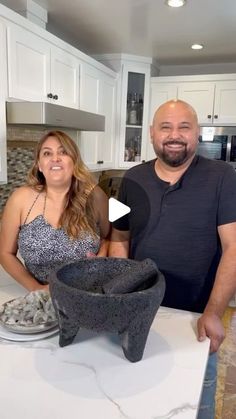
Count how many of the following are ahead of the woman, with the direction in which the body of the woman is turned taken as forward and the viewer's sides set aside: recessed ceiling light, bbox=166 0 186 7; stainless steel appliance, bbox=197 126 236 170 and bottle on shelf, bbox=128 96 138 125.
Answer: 0

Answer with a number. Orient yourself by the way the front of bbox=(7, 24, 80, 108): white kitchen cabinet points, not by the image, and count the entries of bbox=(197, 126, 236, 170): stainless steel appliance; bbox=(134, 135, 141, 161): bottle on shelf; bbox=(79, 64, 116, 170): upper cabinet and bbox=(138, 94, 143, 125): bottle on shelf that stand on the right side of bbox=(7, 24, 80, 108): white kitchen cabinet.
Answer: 0

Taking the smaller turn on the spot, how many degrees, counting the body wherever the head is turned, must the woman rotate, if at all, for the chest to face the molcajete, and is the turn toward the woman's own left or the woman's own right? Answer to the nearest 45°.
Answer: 0° — they already face it

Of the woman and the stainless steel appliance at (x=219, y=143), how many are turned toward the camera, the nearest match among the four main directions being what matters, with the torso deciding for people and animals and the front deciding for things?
2

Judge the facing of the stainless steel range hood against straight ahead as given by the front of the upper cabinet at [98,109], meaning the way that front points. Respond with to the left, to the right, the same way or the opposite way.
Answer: the same way

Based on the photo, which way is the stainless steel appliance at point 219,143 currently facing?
toward the camera

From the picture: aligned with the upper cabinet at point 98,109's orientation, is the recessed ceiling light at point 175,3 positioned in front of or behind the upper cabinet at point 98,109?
in front

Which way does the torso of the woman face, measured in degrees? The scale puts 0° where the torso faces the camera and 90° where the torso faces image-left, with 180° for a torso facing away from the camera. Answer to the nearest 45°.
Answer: approximately 0°

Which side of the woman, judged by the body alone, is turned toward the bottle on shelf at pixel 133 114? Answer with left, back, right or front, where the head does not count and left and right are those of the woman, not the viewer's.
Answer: back

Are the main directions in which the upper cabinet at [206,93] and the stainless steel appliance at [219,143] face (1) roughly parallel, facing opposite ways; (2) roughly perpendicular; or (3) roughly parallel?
roughly parallel

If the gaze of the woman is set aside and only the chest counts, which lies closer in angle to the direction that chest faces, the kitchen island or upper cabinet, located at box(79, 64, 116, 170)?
the kitchen island

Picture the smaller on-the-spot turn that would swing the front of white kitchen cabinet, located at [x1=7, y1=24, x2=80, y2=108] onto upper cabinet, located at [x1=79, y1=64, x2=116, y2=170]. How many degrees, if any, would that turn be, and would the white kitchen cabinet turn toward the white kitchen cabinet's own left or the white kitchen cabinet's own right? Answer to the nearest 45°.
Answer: approximately 90° to the white kitchen cabinet's own left

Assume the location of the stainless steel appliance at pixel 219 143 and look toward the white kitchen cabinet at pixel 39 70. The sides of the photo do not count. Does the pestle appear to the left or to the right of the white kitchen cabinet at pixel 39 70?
left

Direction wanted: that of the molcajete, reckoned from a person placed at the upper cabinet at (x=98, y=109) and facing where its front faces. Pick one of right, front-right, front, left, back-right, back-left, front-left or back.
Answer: front-right

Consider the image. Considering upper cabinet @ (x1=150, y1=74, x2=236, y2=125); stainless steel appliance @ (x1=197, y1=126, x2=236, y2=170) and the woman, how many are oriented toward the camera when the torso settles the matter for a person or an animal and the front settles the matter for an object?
3

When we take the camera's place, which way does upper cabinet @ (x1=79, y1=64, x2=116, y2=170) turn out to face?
facing the viewer and to the right of the viewer

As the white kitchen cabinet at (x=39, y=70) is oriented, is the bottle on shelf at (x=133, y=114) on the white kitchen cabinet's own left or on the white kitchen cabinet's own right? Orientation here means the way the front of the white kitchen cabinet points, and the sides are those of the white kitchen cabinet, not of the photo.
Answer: on the white kitchen cabinet's own left

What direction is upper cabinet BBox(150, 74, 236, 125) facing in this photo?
toward the camera

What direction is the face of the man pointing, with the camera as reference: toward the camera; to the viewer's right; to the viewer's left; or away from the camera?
toward the camera
